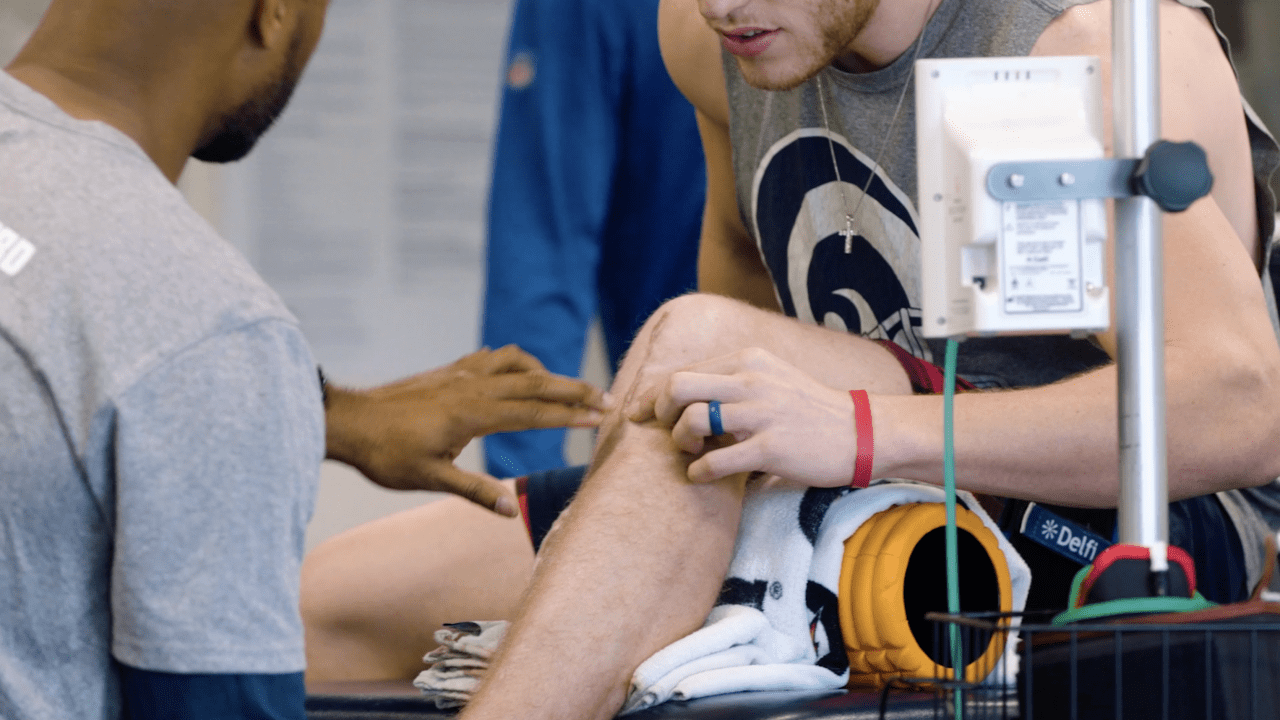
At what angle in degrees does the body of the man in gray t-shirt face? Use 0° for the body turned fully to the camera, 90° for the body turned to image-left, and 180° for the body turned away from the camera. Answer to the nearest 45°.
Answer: approximately 225°

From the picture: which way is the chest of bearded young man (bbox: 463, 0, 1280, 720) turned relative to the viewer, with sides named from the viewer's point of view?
facing the viewer and to the left of the viewer

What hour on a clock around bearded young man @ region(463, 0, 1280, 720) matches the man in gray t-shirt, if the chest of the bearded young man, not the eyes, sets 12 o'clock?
The man in gray t-shirt is roughly at 12 o'clock from the bearded young man.

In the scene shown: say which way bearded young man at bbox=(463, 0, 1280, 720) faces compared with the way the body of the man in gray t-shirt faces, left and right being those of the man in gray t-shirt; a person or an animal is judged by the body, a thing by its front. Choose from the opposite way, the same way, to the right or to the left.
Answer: the opposite way

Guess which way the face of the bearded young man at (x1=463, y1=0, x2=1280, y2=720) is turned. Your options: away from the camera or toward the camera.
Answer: toward the camera

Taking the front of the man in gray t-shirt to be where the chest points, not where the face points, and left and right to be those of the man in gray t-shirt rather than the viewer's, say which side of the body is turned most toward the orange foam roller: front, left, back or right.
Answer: front
